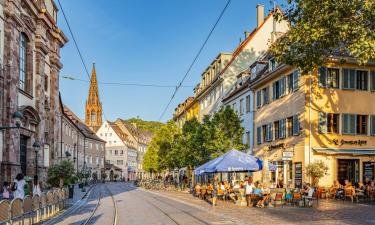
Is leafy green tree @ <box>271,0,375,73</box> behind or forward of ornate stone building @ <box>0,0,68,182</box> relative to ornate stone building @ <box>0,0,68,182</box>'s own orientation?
forward

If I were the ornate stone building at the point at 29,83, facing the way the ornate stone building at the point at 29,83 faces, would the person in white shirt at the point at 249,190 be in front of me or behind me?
in front

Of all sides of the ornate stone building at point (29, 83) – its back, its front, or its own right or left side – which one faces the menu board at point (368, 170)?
front

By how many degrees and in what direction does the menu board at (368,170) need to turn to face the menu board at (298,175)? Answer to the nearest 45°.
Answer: approximately 90° to its right

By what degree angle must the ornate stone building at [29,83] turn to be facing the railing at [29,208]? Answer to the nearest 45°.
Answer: approximately 45° to its right

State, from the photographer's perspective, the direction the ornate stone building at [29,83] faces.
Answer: facing the viewer and to the right of the viewer

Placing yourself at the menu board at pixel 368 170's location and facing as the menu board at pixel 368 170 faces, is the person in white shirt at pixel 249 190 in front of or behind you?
in front

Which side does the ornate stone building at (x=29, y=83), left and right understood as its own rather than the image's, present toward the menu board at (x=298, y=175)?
front
